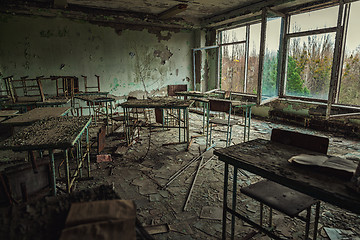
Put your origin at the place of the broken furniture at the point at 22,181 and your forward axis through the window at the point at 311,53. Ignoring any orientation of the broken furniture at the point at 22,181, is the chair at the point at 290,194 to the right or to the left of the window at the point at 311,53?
right

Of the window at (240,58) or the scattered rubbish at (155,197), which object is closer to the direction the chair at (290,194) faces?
the scattered rubbish

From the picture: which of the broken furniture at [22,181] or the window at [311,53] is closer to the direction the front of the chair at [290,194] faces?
the broken furniture

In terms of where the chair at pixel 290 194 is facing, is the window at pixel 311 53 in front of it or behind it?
behind

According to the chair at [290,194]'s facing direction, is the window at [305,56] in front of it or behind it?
behind

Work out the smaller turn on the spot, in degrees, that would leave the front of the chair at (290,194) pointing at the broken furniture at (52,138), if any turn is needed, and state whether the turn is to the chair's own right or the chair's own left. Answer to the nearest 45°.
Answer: approximately 45° to the chair's own right

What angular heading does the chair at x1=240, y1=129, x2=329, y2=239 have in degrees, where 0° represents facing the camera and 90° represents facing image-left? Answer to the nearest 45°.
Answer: approximately 45°
